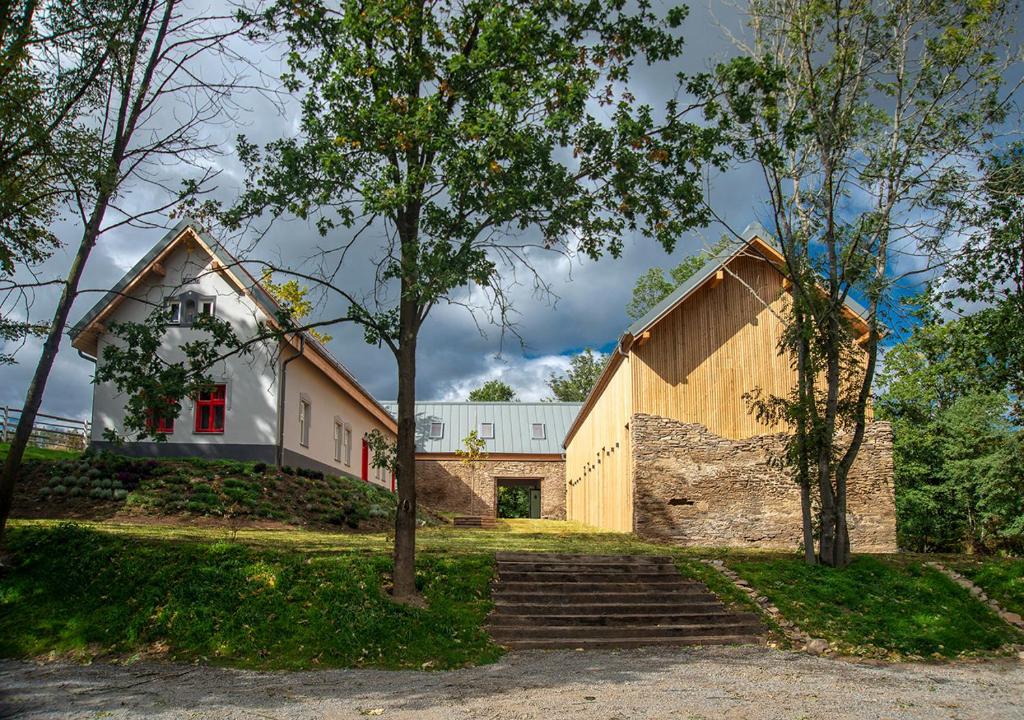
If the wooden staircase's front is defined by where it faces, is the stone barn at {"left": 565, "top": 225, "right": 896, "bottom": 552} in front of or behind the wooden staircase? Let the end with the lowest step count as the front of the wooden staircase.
behind

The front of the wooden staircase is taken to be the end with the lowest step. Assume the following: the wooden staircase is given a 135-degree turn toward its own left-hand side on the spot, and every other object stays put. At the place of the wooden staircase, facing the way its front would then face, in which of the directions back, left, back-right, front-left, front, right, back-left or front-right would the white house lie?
left

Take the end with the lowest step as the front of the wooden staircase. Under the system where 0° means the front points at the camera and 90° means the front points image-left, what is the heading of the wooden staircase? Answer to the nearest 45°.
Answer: approximately 0°
